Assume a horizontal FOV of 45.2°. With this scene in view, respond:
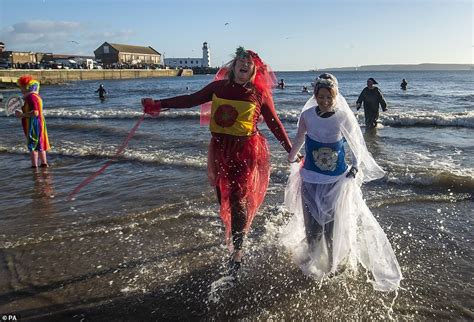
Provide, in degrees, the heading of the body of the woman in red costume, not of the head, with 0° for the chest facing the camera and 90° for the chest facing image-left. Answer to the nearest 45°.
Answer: approximately 0°

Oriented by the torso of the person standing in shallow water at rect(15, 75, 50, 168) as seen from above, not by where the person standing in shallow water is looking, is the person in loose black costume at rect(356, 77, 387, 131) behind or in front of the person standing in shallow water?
behind

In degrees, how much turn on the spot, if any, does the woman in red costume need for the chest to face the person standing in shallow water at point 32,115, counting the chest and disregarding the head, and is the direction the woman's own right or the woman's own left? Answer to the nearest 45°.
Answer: approximately 135° to the woman's own right

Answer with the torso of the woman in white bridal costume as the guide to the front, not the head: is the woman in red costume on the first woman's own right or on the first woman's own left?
on the first woman's own right

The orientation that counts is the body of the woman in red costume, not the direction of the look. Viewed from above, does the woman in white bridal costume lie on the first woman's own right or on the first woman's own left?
on the first woman's own left

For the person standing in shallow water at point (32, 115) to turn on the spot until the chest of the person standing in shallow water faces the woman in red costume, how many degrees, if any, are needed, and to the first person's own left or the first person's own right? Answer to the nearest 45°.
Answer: approximately 90° to the first person's own left
